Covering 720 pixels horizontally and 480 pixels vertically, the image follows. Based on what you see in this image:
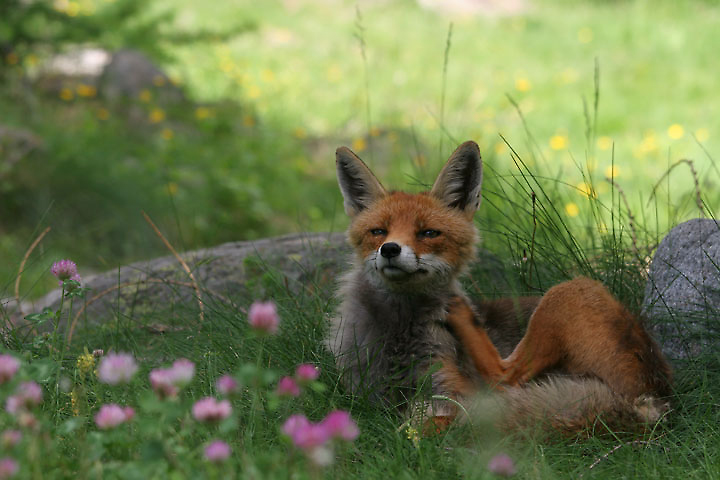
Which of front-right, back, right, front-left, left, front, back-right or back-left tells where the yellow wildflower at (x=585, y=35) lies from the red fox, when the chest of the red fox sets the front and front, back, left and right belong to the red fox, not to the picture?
back-right

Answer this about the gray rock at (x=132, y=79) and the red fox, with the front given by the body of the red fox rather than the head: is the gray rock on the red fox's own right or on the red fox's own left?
on the red fox's own right

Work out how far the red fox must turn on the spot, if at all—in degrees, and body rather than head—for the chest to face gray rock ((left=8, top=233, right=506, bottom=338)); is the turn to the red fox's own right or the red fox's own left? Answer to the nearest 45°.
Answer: approximately 90° to the red fox's own right

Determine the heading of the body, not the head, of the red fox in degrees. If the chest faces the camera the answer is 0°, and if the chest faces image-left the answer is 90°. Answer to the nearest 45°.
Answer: approximately 45°

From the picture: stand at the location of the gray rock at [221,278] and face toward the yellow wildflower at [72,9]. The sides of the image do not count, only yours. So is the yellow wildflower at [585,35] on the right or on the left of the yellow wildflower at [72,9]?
right

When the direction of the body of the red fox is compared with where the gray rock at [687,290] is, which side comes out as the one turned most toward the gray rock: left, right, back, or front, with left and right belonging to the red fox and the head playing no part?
back

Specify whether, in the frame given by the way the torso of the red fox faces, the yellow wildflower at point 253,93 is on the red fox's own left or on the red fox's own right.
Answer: on the red fox's own right

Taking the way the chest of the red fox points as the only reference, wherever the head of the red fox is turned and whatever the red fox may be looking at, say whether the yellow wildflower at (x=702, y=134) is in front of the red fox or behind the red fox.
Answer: behind
